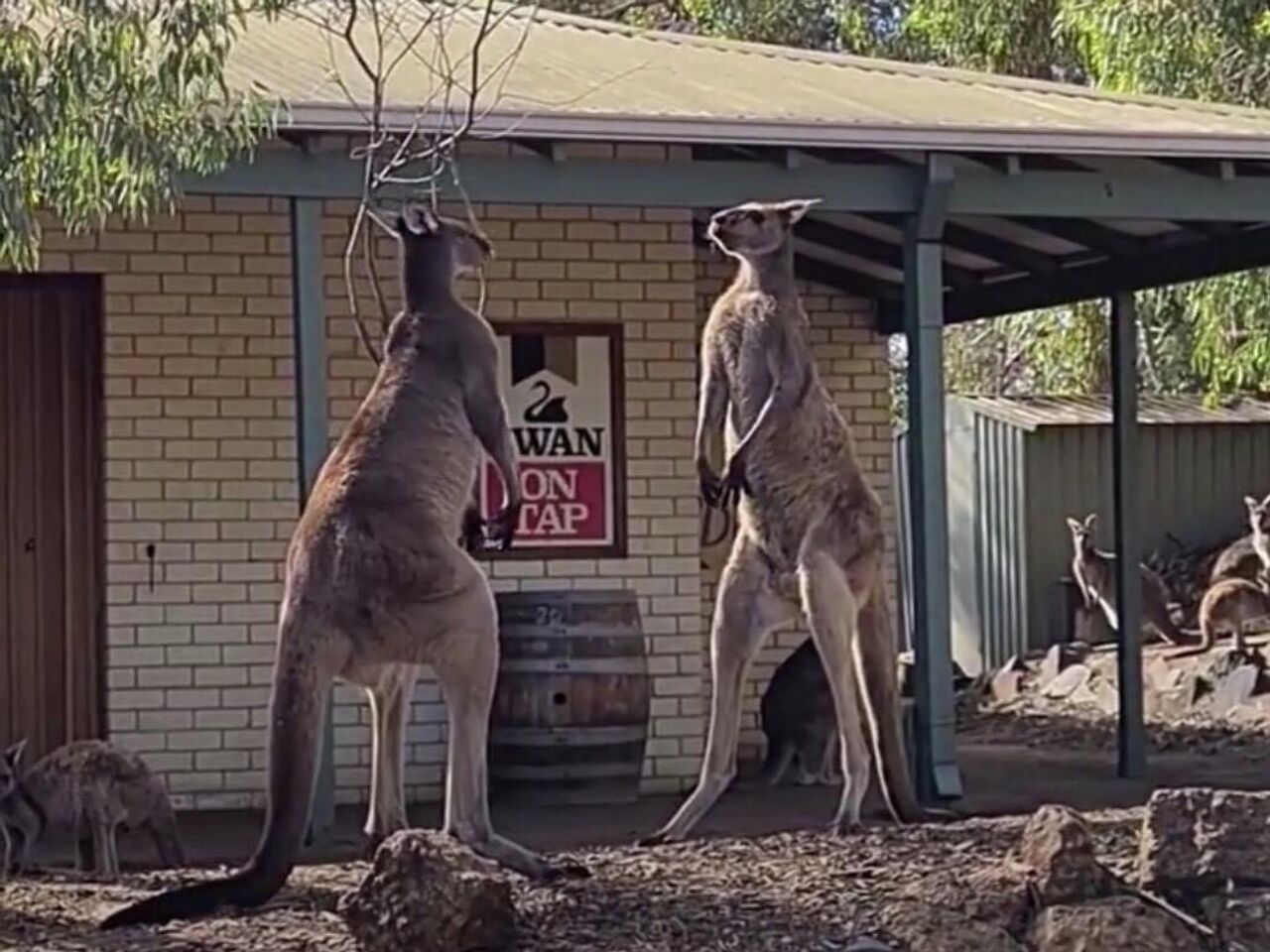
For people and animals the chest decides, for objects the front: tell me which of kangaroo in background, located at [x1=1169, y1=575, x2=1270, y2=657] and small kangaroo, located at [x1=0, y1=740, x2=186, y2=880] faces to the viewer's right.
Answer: the kangaroo in background

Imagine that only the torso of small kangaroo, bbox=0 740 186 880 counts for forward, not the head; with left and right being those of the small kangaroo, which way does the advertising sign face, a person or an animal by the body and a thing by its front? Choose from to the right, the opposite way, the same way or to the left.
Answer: to the left

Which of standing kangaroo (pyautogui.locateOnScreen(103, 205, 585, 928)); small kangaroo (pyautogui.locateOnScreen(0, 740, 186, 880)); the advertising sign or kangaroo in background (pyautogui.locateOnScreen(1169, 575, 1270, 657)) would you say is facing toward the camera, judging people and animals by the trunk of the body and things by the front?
the advertising sign

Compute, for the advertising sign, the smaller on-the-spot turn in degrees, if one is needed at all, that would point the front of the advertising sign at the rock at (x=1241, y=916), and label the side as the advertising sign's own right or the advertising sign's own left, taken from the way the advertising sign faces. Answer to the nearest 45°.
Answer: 0° — it already faces it

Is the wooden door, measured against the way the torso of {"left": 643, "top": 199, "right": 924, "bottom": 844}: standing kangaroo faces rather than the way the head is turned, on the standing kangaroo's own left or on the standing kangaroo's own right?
on the standing kangaroo's own right

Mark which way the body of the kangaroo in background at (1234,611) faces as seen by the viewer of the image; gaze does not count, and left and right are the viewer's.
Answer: facing to the right of the viewer

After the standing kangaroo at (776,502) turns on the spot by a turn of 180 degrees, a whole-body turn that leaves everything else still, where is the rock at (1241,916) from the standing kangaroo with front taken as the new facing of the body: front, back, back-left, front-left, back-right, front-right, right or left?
right

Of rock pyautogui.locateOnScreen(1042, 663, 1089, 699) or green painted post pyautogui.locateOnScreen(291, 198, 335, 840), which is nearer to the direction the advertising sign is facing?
the green painted post

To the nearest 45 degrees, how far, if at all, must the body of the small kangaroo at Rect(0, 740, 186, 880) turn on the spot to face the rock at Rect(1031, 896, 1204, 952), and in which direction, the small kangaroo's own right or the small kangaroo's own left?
approximately 135° to the small kangaroo's own left
